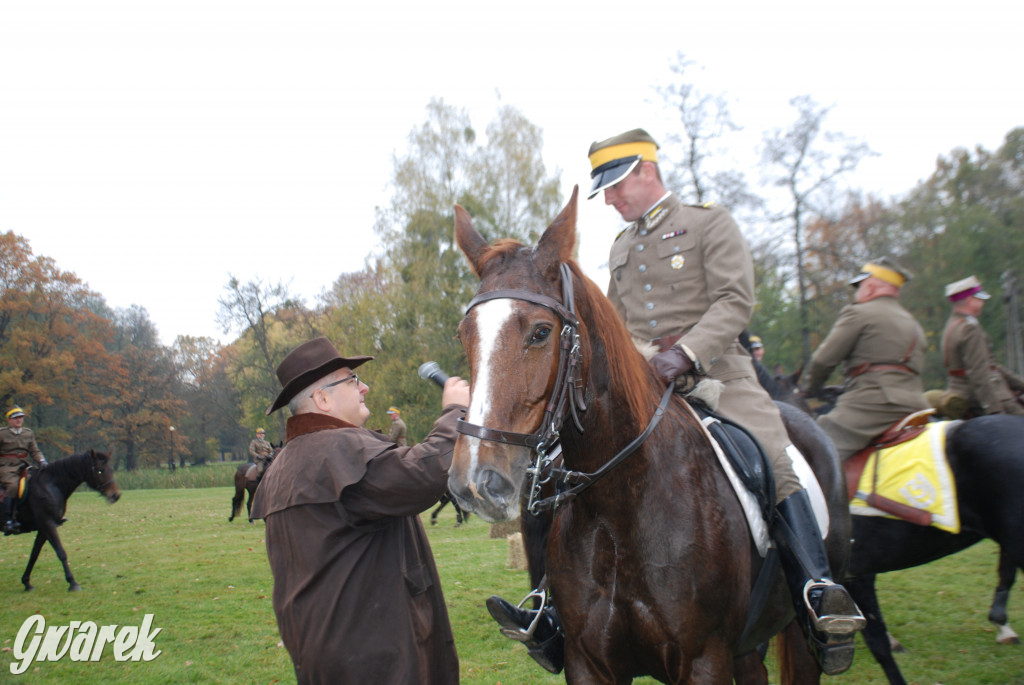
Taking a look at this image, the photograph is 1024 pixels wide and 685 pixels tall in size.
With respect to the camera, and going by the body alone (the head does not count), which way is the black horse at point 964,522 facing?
to the viewer's left

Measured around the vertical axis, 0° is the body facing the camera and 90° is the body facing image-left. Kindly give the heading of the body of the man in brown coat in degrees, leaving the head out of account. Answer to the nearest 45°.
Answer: approximately 225°

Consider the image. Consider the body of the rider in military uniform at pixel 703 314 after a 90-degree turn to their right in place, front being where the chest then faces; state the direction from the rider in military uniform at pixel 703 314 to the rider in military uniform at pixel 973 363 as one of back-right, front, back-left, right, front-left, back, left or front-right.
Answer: right

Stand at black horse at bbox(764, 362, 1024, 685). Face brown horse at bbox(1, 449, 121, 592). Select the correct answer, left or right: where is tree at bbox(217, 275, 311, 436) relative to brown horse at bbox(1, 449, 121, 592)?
right

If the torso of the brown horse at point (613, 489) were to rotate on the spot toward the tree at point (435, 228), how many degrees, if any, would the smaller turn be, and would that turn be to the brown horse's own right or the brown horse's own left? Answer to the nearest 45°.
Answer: approximately 135° to the brown horse's own right

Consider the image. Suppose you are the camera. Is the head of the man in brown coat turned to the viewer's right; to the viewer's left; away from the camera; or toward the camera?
to the viewer's right

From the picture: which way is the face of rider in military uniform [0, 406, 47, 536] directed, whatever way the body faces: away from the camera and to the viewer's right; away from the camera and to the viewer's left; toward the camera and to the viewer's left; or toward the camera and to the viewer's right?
toward the camera and to the viewer's right

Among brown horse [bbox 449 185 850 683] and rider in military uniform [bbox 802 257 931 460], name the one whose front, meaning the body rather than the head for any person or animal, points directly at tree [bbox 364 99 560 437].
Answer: the rider in military uniform

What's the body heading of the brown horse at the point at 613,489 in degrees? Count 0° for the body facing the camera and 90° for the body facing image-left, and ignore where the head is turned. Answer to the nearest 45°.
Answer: approximately 45°

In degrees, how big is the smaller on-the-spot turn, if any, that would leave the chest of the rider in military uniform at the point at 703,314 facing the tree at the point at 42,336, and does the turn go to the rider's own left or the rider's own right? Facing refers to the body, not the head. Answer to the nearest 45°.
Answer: approximately 90° to the rider's own right

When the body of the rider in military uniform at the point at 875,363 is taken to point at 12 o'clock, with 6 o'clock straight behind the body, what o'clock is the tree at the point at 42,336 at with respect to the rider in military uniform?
The tree is roughly at 11 o'clock from the rider in military uniform.

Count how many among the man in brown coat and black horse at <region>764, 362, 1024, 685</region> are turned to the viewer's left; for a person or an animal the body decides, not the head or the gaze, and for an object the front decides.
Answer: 1

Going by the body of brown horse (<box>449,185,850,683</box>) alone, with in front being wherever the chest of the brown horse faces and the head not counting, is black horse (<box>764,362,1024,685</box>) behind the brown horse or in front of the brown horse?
behind

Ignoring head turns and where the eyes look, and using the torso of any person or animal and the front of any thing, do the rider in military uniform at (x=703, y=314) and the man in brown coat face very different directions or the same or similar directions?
very different directions
